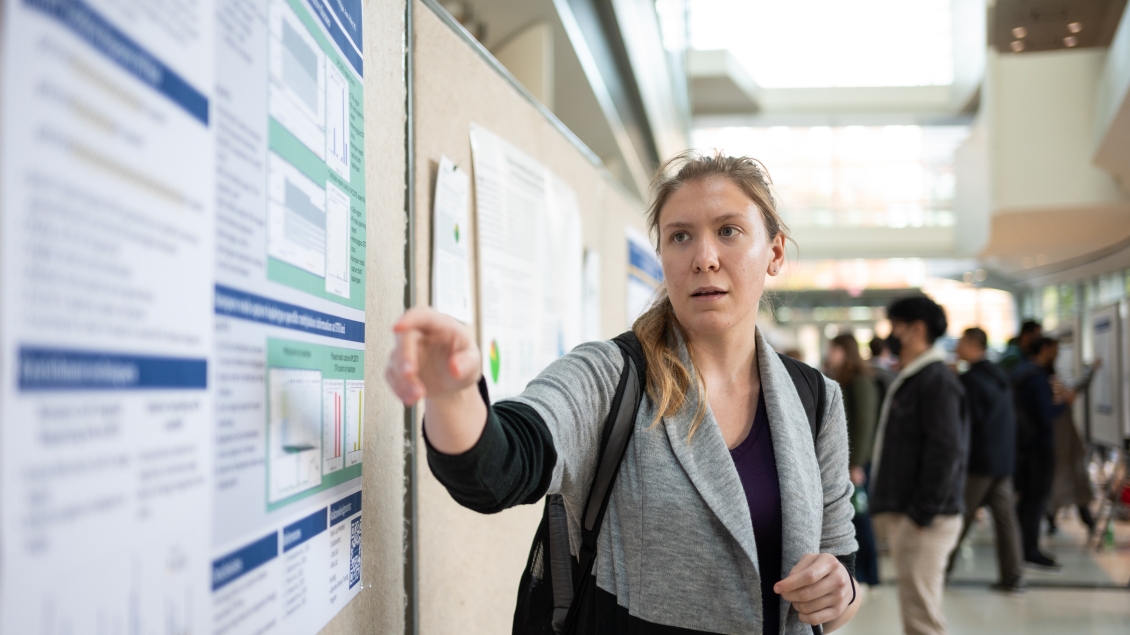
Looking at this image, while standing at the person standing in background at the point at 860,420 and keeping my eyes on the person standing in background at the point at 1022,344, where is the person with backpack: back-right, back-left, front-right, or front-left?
back-right

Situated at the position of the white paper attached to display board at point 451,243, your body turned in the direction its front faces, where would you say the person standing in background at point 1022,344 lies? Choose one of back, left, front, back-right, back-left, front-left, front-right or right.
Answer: left

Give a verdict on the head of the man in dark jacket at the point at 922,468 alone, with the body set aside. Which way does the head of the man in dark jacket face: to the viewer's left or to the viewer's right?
to the viewer's left

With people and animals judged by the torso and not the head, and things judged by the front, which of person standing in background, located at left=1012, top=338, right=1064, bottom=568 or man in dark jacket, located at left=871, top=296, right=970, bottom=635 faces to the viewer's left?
the man in dark jacket

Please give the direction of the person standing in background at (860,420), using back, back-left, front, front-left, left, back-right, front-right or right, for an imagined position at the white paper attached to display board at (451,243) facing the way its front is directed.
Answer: left

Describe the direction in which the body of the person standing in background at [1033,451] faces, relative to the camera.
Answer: to the viewer's right

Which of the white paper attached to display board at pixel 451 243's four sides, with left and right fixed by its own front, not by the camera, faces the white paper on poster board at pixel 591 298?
left

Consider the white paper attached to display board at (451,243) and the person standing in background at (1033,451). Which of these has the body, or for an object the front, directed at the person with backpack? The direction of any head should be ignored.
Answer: the white paper attached to display board

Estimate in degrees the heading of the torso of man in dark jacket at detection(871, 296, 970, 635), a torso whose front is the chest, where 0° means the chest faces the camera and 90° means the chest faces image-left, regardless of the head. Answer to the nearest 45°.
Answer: approximately 90°

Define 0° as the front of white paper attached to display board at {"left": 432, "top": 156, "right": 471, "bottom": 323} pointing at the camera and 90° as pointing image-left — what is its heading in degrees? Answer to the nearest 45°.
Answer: approximately 315°

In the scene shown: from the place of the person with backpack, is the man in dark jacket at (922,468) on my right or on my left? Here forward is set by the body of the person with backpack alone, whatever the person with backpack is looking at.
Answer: on my left
